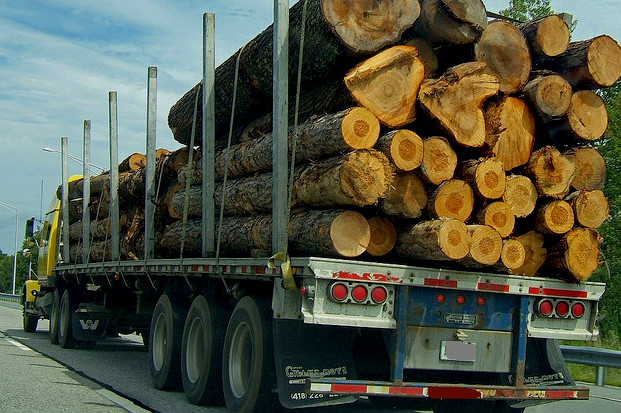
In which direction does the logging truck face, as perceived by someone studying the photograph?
facing away from the viewer and to the left of the viewer

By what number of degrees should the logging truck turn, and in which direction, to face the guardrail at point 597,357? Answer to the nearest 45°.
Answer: approximately 90° to its right
